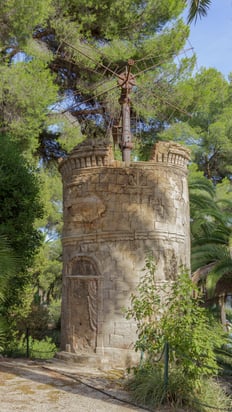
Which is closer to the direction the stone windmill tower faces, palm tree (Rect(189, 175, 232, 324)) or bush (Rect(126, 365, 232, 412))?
the bush

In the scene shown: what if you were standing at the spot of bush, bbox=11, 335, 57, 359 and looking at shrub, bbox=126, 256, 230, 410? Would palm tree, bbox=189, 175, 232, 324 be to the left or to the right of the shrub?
left

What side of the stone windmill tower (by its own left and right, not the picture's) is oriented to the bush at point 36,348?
right

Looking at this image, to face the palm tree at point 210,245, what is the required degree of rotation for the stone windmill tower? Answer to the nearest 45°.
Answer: approximately 180°

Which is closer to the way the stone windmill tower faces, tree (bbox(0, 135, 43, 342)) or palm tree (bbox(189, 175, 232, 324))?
the tree

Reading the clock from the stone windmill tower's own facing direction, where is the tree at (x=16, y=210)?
The tree is roughly at 2 o'clock from the stone windmill tower.

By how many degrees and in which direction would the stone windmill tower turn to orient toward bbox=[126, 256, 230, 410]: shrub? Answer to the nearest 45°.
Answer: approximately 45° to its left

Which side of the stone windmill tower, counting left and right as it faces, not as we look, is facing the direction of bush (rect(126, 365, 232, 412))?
left

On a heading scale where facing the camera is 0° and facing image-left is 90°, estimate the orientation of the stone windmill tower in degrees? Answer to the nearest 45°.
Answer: approximately 45°
